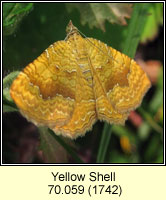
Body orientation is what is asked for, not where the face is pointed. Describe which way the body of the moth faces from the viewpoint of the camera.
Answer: away from the camera
